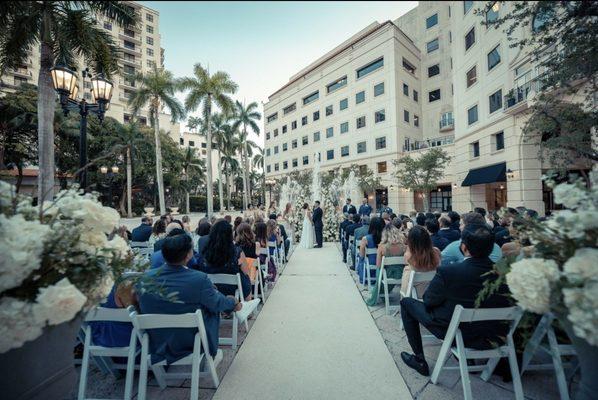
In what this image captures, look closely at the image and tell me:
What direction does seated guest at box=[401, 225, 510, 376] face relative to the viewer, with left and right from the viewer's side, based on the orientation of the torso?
facing away from the viewer and to the left of the viewer

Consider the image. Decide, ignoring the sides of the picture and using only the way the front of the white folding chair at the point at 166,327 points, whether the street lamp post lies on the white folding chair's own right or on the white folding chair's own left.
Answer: on the white folding chair's own left

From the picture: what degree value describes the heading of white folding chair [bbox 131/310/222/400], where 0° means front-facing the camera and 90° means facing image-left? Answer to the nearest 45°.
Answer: approximately 225°

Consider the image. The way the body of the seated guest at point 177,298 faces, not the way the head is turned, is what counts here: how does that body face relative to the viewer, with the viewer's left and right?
facing away from the viewer and to the right of the viewer

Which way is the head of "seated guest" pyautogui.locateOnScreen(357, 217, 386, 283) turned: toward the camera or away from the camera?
away from the camera

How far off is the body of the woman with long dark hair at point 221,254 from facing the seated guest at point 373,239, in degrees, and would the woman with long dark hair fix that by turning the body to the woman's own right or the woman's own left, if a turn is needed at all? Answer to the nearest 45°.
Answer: approximately 90° to the woman's own right

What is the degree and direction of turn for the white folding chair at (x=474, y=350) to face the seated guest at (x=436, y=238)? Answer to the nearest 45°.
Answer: approximately 45° to its right

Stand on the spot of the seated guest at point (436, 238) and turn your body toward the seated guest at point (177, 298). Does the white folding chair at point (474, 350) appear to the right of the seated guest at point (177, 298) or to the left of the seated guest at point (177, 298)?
left

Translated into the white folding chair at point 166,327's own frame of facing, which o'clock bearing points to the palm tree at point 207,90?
The palm tree is roughly at 11 o'clock from the white folding chair.

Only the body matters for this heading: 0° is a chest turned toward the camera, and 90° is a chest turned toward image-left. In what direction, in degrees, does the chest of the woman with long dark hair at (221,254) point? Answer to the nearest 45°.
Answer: approximately 180°
